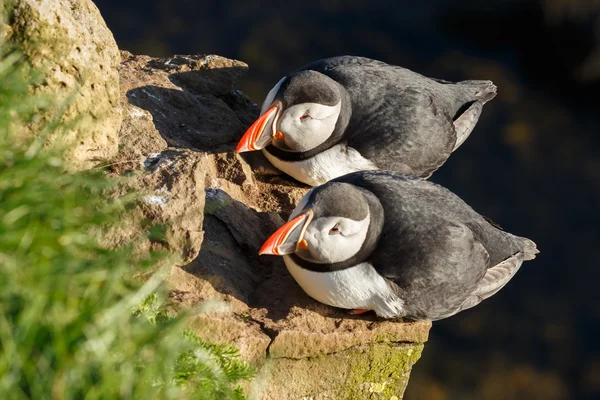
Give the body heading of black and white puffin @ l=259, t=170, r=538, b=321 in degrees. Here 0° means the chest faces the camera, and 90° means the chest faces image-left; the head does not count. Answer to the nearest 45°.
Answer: approximately 90°

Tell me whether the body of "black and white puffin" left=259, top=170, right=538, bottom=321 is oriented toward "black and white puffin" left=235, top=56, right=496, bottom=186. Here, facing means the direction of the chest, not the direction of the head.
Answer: no

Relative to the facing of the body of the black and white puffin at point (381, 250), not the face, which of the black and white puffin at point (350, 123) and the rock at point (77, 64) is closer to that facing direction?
the rock

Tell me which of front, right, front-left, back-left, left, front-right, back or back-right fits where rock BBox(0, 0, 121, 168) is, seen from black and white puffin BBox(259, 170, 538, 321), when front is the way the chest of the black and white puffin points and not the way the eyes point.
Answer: front

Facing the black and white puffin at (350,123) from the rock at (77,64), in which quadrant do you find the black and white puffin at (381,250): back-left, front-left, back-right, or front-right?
front-right
